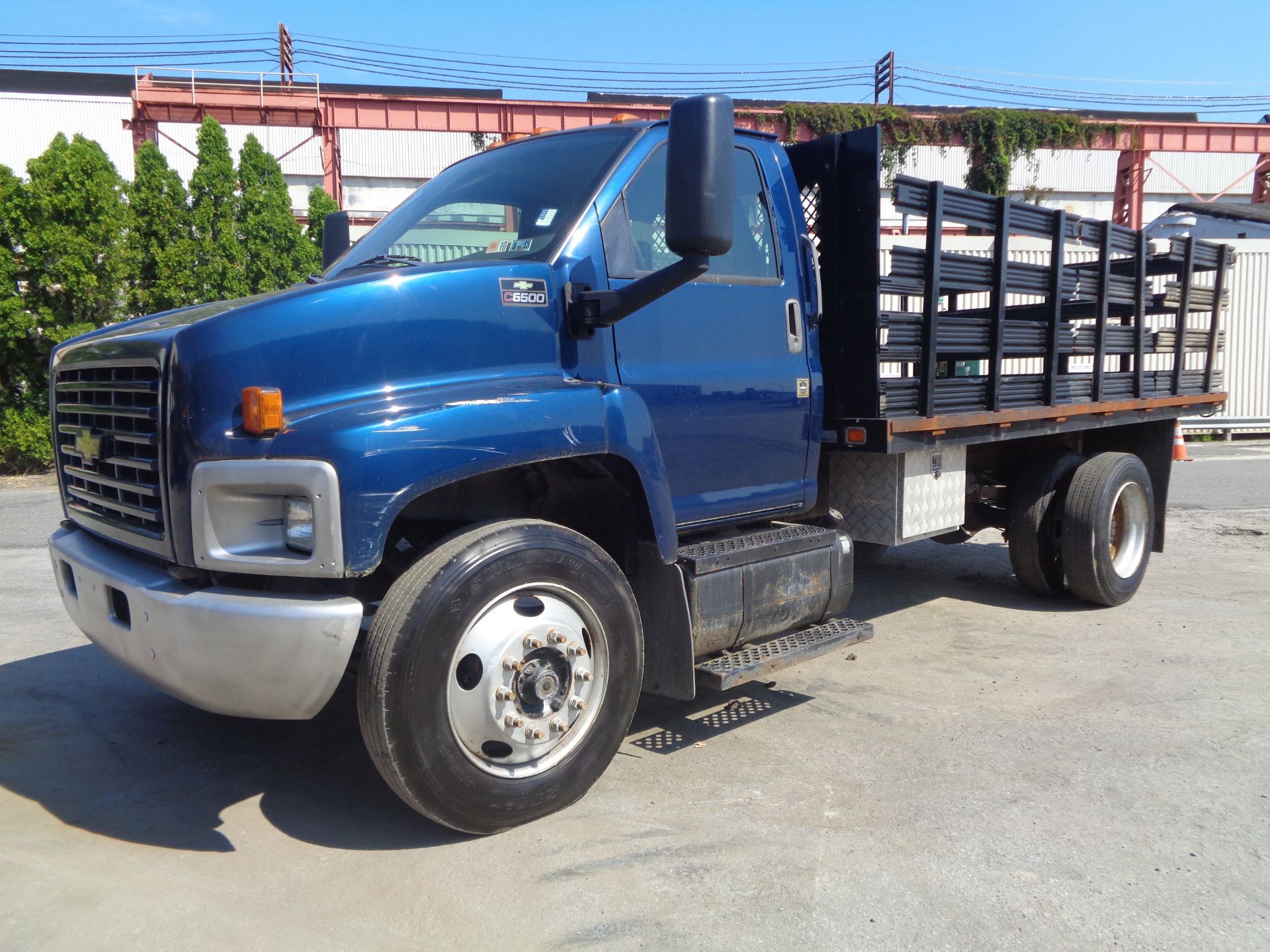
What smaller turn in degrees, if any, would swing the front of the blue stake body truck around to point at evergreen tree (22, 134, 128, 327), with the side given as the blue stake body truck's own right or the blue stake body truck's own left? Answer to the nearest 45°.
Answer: approximately 90° to the blue stake body truck's own right

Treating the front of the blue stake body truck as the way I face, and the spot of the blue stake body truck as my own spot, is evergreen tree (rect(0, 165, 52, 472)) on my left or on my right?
on my right

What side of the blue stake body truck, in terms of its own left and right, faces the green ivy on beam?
back

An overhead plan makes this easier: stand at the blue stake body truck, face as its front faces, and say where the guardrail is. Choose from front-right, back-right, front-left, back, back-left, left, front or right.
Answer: back

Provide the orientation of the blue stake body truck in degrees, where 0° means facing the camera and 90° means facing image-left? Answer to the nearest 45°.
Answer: approximately 45°

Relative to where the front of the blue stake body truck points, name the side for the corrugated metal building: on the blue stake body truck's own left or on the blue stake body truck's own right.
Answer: on the blue stake body truck's own right

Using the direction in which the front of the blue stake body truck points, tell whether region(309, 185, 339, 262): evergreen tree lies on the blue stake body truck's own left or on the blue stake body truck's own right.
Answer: on the blue stake body truck's own right

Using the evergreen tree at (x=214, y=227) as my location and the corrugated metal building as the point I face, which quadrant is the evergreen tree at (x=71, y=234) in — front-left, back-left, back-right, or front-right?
back-left
